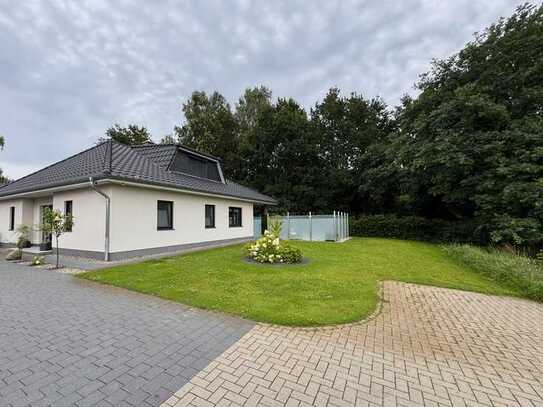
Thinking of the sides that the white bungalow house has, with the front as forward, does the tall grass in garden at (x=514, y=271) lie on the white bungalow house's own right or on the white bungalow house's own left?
on the white bungalow house's own left

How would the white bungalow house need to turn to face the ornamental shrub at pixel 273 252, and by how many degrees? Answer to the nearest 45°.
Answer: approximately 90° to its left

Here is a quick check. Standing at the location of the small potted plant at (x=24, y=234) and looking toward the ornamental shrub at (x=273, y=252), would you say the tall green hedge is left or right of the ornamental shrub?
left

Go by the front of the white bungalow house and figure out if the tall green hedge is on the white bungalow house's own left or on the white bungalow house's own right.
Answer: on the white bungalow house's own left
